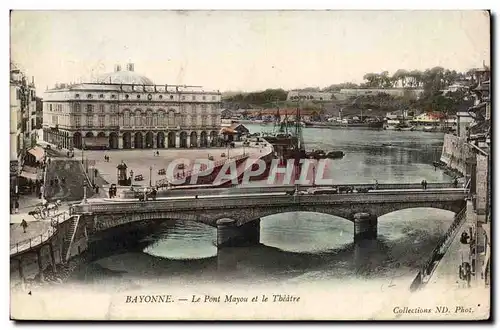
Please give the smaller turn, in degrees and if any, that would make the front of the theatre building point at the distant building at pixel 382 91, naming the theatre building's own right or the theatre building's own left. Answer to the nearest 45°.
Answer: approximately 90° to the theatre building's own left

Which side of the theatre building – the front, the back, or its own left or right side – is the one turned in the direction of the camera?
front
